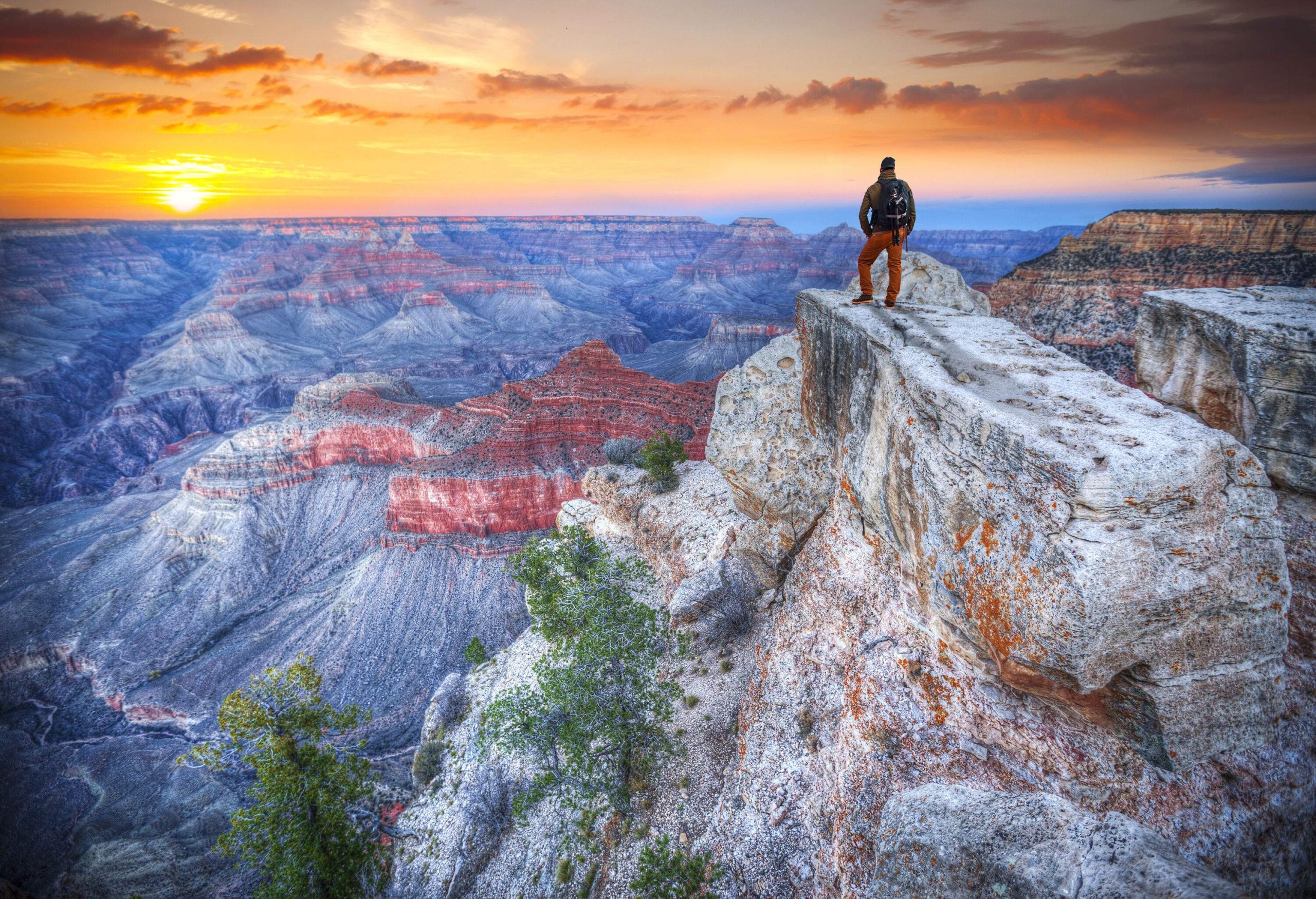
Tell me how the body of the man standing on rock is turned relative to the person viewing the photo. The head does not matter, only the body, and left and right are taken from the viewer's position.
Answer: facing away from the viewer and to the left of the viewer
